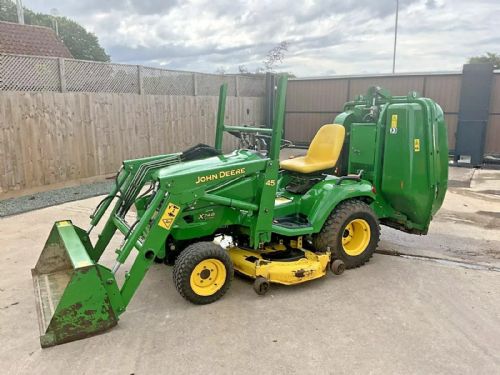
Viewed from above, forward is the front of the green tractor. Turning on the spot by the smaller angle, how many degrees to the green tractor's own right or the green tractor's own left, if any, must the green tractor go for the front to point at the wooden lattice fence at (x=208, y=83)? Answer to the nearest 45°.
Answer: approximately 135° to the green tractor's own right

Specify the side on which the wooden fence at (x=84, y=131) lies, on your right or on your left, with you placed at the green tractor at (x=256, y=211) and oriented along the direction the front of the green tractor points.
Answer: on your right

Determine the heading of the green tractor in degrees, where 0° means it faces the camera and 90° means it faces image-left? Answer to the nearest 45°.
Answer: approximately 45°

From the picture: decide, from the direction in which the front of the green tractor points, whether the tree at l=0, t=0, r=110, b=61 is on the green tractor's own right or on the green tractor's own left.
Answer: on the green tractor's own right

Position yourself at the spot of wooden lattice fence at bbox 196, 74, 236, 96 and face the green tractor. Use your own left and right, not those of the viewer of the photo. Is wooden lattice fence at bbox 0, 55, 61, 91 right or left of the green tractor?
right

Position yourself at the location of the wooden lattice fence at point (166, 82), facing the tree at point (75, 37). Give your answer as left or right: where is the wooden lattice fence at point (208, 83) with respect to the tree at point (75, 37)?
right

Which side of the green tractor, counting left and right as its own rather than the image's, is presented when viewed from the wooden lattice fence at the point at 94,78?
right

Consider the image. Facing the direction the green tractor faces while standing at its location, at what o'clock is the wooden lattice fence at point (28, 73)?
The wooden lattice fence is roughly at 3 o'clock from the green tractor.

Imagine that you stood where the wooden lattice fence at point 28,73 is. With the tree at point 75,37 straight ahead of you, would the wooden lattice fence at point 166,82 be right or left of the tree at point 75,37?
right

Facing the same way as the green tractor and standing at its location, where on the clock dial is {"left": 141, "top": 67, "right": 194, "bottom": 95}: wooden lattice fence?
The wooden lattice fence is roughly at 4 o'clock from the green tractor.
